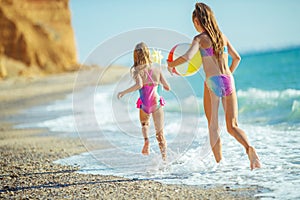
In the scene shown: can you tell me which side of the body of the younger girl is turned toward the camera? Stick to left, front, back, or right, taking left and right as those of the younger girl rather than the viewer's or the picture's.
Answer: back
